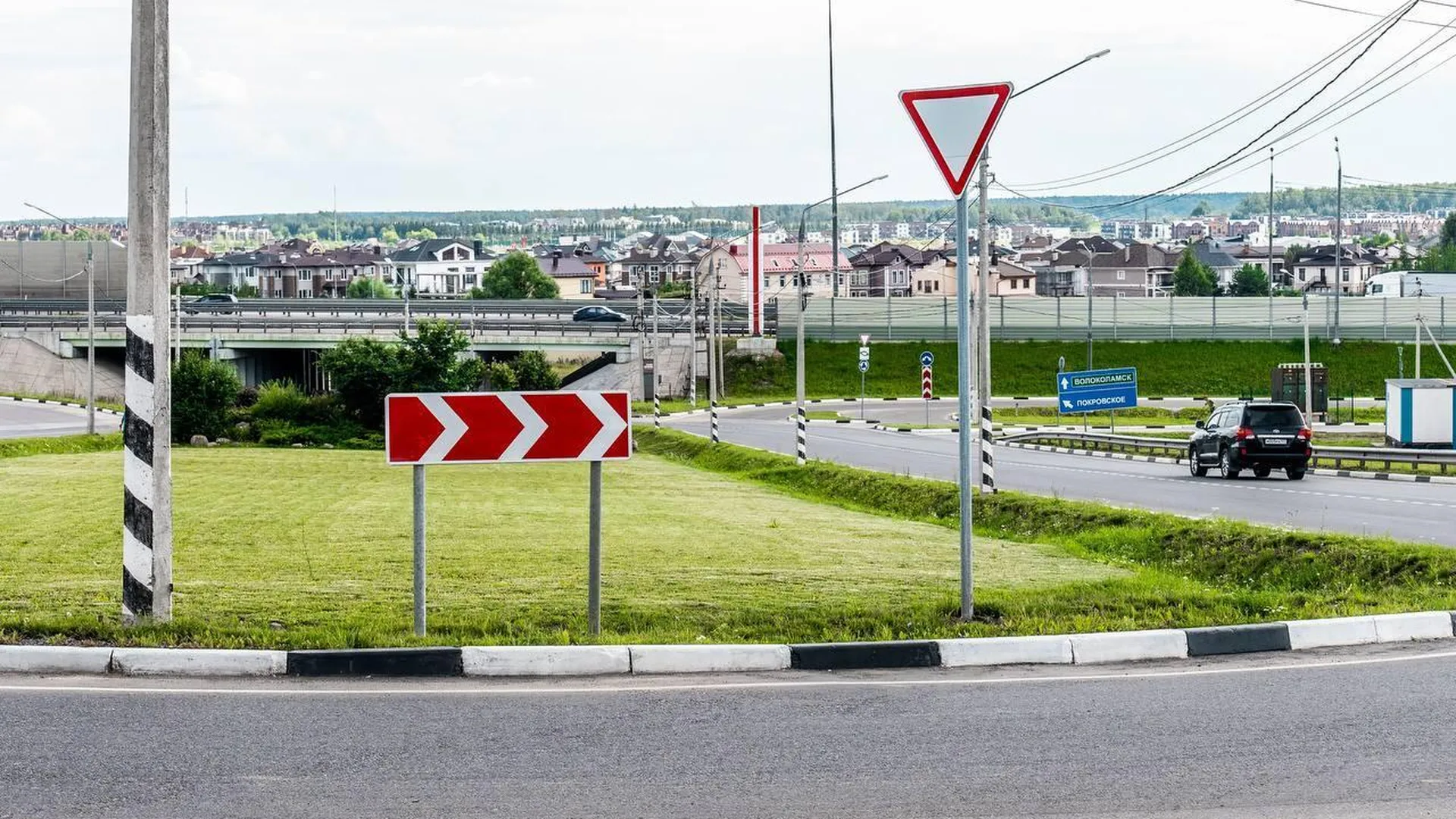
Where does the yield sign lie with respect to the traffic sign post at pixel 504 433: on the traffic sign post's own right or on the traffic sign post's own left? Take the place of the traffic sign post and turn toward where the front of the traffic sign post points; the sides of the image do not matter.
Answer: on the traffic sign post's own left

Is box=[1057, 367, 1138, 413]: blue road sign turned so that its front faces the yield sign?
yes

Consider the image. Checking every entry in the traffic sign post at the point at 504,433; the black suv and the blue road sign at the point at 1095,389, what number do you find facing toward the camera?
2

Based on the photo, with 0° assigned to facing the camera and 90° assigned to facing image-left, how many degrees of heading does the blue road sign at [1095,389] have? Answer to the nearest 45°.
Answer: approximately 0°

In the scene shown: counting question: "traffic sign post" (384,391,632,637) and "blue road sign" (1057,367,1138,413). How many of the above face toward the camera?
2

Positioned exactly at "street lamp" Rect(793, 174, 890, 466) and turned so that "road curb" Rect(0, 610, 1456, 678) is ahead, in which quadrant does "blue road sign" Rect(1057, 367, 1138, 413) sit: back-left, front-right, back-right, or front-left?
back-left

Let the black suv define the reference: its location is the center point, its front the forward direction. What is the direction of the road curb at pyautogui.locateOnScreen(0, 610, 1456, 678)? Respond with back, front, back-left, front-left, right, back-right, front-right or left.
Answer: back-left

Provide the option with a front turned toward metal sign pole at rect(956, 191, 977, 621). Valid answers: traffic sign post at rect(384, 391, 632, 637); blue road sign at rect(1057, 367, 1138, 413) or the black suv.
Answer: the blue road sign

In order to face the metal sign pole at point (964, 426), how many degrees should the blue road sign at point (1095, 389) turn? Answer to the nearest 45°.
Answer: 0° — it already faces it

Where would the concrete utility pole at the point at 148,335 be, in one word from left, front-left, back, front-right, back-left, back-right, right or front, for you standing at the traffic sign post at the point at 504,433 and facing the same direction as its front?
right

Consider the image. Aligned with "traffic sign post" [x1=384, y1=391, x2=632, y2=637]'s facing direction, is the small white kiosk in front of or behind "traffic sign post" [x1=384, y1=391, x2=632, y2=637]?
behind

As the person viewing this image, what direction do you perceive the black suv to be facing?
facing away from the viewer and to the left of the viewer

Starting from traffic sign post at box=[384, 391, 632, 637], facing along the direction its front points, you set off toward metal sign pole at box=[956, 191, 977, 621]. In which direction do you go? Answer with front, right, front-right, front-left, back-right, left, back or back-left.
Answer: left

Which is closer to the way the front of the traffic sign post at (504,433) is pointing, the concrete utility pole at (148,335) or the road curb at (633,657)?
the road curb
